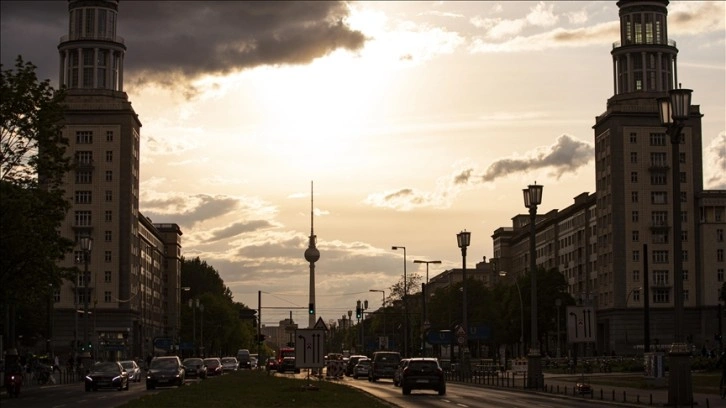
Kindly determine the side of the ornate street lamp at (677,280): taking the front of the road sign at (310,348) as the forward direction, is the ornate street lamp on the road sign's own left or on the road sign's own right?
on the road sign's own left

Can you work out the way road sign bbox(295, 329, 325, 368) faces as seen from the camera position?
facing the viewer
